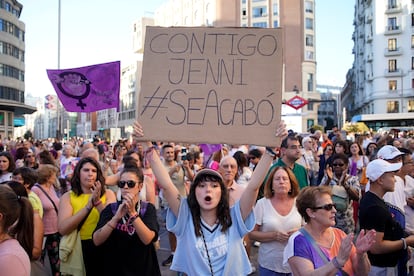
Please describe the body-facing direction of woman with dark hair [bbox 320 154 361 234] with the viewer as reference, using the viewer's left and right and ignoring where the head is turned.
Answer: facing the viewer and to the left of the viewer

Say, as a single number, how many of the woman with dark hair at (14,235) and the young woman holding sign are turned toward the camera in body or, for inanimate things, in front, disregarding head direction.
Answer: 1

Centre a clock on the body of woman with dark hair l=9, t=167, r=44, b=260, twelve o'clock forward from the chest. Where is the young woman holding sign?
The young woman holding sign is roughly at 8 o'clock from the woman with dark hair.

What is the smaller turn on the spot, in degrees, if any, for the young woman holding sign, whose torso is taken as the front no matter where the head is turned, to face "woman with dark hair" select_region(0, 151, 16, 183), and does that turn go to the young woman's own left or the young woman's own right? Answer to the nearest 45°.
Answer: approximately 135° to the young woman's own right

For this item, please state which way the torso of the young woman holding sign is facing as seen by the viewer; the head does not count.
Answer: toward the camera
